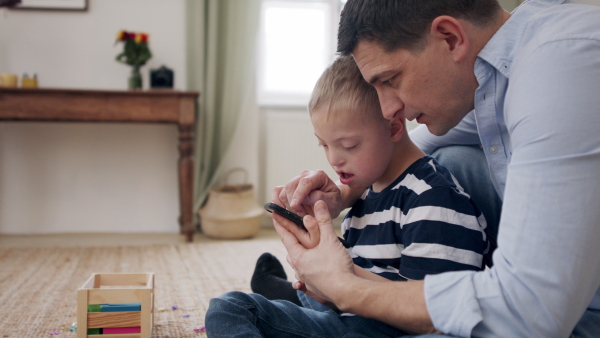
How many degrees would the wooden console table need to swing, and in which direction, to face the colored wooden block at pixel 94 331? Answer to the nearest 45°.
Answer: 0° — it already faces it

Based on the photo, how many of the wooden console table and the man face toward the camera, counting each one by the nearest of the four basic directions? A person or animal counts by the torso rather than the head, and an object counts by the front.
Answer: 1

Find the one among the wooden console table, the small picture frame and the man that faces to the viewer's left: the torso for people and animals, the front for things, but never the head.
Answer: the man

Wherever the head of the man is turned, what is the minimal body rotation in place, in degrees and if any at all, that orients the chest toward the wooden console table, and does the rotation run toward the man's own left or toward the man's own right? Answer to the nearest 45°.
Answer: approximately 45° to the man's own right

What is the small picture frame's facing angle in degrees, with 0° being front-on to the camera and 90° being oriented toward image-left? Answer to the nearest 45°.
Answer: approximately 0°

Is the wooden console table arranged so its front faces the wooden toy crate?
yes

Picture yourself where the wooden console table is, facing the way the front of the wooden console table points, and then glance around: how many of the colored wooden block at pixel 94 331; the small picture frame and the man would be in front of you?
2

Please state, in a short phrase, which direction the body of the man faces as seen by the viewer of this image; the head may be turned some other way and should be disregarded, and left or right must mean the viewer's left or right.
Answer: facing to the left of the viewer

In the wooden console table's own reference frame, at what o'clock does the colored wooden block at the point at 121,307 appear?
The colored wooden block is roughly at 12 o'clock from the wooden console table.

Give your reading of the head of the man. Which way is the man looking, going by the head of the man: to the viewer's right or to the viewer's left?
to the viewer's left
